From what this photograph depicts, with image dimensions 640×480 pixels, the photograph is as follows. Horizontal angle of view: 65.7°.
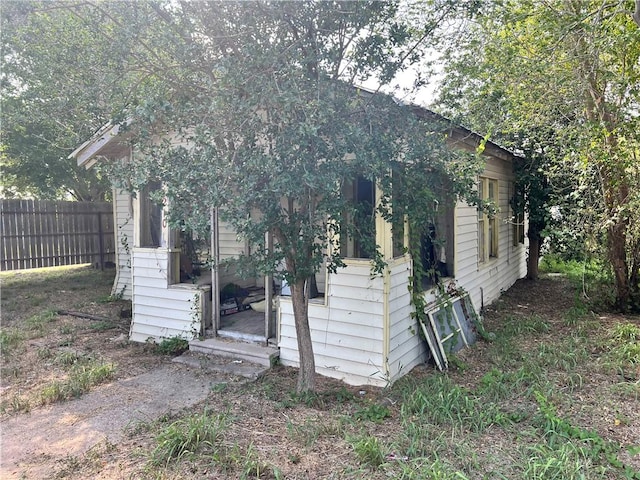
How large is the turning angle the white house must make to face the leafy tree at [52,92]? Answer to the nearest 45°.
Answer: approximately 90° to its right

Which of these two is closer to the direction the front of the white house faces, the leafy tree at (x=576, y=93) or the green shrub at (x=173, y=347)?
the green shrub

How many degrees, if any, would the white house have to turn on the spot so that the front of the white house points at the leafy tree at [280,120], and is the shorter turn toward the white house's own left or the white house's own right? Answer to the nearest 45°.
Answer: approximately 45° to the white house's own left

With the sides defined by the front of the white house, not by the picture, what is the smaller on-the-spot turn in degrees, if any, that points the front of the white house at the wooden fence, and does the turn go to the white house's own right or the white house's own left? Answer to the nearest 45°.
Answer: approximately 90° to the white house's own right

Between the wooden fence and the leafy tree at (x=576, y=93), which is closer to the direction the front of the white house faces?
the wooden fence

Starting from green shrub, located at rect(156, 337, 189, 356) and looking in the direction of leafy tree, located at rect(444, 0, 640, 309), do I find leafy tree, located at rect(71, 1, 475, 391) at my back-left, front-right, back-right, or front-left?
front-right

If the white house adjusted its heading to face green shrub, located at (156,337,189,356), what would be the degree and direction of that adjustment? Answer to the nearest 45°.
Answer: approximately 45° to its right

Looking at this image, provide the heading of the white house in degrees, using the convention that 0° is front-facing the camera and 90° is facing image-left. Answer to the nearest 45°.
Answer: approximately 45°

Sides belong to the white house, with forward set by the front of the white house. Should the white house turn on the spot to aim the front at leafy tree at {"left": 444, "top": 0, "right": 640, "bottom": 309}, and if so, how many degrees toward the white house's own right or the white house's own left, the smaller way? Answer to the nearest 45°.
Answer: approximately 135° to the white house's own left

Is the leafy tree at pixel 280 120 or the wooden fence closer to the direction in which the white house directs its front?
the leafy tree

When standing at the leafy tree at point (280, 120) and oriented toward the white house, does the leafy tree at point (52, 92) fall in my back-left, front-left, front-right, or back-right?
front-left
